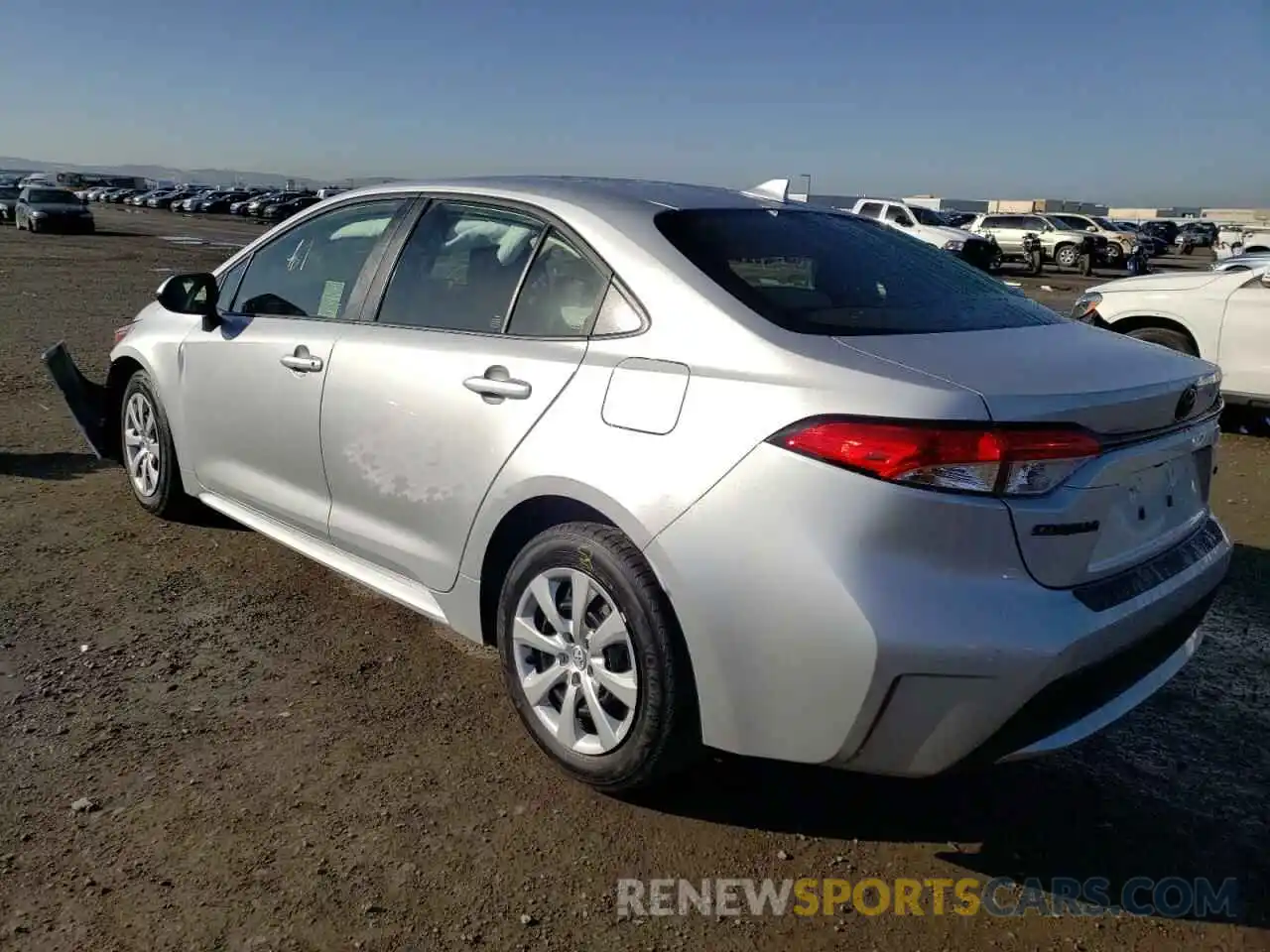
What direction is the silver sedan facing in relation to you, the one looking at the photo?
facing away from the viewer and to the left of the viewer

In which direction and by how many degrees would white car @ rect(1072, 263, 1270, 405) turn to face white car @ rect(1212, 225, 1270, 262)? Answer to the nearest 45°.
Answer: approximately 90° to its right

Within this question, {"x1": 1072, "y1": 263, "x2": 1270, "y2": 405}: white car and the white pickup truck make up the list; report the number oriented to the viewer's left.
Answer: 1

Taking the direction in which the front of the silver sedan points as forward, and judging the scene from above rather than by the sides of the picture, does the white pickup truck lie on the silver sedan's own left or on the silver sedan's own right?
on the silver sedan's own right

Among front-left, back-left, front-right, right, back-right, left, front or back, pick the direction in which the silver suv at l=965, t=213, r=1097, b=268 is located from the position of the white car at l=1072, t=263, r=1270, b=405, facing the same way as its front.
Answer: right

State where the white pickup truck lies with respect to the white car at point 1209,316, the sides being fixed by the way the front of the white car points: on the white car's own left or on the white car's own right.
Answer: on the white car's own right

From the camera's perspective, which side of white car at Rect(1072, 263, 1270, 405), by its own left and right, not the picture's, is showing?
left

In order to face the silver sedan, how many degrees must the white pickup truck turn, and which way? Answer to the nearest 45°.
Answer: approximately 45° to its right

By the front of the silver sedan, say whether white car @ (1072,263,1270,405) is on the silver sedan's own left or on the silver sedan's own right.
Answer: on the silver sedan's own right

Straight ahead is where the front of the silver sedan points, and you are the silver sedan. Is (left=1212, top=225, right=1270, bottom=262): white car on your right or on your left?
on your right

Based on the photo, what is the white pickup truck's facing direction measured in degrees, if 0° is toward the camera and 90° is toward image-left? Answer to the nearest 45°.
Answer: approximately 315°

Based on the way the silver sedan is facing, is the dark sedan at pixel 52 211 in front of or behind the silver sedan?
in front

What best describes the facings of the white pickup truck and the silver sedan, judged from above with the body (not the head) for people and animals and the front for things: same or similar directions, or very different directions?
very different directions

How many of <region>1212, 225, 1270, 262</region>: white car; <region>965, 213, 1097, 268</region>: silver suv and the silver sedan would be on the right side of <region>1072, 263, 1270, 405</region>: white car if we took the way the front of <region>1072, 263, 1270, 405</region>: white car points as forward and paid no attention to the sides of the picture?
2
